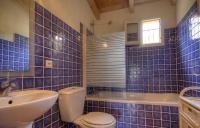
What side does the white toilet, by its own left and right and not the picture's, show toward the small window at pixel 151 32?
left

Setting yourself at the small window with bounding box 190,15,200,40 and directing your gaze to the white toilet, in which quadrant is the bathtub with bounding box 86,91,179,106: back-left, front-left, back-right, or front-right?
front-right

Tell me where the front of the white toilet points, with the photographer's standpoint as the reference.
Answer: facing the viewer and to the right of the viewer

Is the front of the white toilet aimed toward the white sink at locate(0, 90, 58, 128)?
no

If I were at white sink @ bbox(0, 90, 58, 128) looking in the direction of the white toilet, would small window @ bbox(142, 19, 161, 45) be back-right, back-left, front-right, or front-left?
front-right

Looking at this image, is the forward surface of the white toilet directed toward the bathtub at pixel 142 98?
no

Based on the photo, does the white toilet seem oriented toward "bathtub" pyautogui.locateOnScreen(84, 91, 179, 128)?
no

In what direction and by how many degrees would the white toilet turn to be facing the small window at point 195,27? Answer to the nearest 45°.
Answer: approximately 45° to its left
